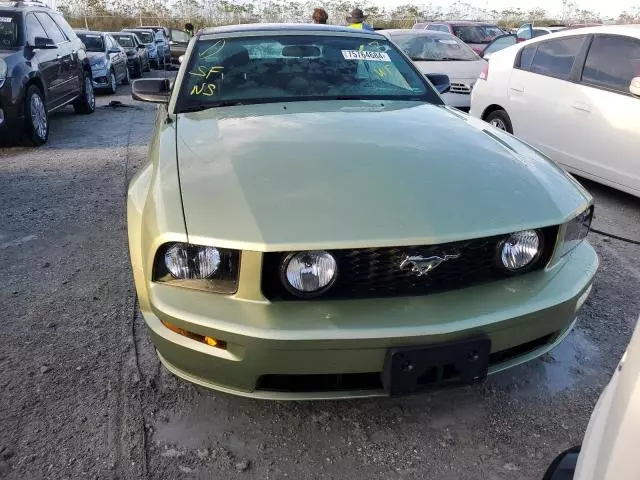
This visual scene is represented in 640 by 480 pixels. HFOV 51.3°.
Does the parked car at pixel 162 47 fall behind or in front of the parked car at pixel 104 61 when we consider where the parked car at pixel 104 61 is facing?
behind

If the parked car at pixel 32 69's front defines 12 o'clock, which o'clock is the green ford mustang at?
The green ford mustang is roughly at 10 o'clock from the parked car.

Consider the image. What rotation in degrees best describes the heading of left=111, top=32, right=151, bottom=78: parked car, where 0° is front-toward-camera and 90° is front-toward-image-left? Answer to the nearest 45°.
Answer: approximately 45°

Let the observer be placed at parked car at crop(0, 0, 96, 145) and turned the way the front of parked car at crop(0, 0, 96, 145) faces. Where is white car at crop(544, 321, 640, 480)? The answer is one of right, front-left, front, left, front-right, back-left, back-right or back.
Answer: front-left

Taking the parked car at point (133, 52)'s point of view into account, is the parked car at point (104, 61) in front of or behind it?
in front

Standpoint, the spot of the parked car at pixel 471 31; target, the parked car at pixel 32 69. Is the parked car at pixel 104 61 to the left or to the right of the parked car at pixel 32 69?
right

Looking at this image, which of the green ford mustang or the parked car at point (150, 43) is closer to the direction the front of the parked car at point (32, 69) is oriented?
the green ford mustang

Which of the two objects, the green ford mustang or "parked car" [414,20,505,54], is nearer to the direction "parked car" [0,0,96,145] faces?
the green ford mustang

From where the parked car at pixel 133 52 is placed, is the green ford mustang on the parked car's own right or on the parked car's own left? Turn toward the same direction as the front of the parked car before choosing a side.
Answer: on the parked car's own left

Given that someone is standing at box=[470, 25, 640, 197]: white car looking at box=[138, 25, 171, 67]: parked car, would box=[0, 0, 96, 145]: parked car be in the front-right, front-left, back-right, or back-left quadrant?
front-left

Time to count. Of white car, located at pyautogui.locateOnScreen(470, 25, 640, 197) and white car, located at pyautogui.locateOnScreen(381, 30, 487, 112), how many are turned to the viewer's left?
0
